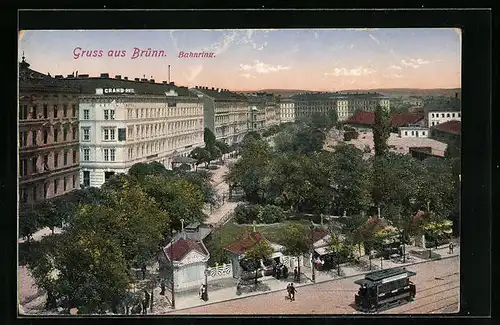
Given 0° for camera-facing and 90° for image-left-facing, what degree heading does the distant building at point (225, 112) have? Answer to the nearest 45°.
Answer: approximately 315°

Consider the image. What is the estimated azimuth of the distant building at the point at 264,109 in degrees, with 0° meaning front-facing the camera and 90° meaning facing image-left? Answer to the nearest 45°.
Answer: approximately 315°

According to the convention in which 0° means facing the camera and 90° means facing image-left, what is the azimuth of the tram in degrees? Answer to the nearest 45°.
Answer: approximately 45°
